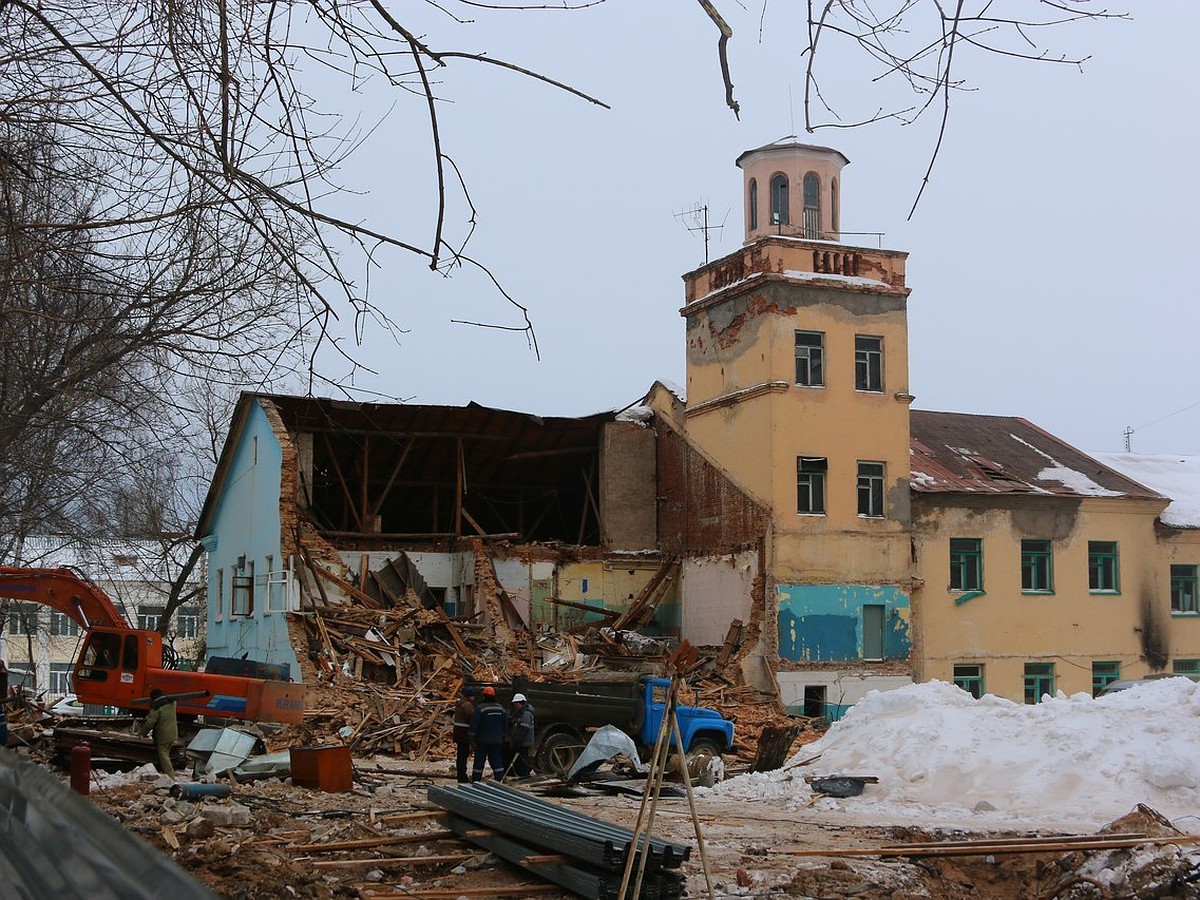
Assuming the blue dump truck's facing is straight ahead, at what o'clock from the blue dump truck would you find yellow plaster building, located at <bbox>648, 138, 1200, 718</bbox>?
The yellow plaster building is roughly at 10 o'clock from the blue dump truck.

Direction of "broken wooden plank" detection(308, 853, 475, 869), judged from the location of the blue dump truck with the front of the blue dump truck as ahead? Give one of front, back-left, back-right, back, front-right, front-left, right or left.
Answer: right

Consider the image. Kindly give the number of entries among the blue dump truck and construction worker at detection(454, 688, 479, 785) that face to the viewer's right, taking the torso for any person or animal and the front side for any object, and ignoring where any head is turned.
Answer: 2

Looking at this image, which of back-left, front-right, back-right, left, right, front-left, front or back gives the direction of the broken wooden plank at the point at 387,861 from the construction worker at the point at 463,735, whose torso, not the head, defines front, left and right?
right

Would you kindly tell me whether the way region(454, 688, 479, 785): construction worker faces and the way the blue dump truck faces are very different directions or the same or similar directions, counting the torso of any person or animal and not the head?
same or similar directions

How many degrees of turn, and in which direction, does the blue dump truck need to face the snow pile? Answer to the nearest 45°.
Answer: approximately 45° to its right

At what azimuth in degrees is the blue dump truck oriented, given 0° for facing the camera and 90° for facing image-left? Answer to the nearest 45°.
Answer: approximately 270°

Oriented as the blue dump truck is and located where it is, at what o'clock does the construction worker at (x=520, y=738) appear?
The construction worker is roughly at 4 o'clock from the blue dump truck.

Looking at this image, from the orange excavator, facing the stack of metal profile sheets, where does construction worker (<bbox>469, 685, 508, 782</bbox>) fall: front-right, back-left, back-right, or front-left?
front-left

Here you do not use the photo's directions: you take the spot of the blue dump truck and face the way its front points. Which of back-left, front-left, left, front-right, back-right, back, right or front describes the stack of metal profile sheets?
right

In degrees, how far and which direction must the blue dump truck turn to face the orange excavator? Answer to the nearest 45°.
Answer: approximately 180°
